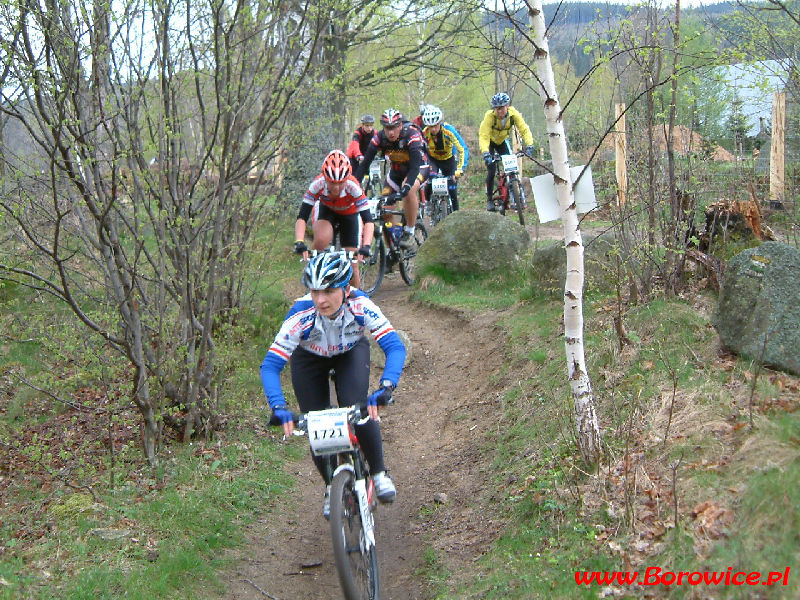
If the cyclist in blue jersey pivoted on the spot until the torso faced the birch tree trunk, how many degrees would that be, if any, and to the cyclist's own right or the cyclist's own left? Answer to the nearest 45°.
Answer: approximately 90° to the cyclist's own left

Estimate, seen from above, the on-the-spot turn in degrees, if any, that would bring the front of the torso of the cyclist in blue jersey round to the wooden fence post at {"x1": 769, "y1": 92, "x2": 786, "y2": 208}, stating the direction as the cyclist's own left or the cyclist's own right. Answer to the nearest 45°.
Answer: approximately 135° to the cyclist's own left

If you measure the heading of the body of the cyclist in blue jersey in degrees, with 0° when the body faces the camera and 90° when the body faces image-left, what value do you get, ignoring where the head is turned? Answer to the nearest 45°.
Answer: approximately 0°

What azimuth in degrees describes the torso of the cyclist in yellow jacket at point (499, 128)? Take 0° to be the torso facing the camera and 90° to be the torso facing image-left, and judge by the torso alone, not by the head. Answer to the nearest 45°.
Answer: approximately 0°

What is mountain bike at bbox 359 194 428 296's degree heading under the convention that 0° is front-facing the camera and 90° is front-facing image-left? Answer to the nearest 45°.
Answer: approximately 45°

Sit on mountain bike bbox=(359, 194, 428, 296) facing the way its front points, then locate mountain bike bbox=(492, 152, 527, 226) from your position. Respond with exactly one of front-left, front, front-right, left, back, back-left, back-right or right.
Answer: back

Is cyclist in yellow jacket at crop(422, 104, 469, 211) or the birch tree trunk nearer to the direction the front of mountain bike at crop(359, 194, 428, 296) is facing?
the birch tree trunk

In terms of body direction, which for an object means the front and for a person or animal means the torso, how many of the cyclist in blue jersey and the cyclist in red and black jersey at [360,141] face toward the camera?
2
